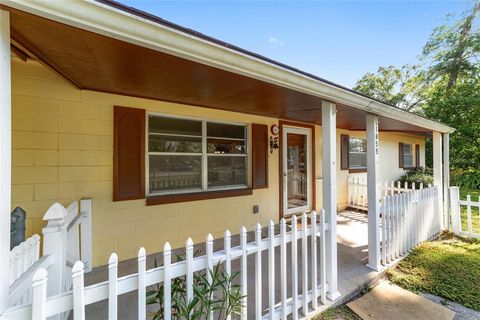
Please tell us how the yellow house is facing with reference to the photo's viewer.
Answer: facing the viewer and to the right of the viewer

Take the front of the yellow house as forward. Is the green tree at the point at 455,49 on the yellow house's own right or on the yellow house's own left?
on the yellow house's own left

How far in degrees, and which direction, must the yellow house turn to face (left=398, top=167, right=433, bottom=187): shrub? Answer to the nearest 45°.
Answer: approximately 90° to its left
